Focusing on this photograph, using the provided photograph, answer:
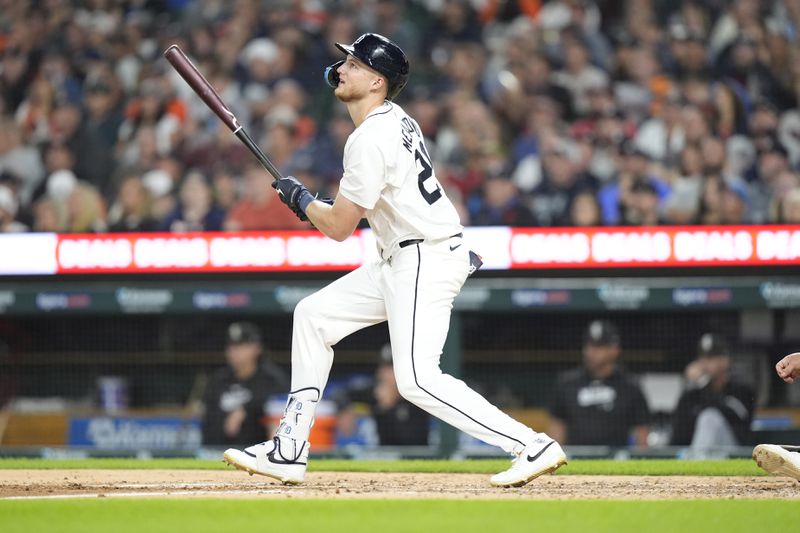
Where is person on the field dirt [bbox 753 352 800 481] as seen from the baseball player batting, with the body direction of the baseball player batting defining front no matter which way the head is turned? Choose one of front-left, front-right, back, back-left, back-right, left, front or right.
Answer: back

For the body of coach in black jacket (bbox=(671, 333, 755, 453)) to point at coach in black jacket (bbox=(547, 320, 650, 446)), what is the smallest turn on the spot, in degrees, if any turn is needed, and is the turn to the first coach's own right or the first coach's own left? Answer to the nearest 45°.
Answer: approximately 45° to the first coach's own right

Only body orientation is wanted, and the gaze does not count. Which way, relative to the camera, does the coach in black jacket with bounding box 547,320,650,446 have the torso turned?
toward the camera

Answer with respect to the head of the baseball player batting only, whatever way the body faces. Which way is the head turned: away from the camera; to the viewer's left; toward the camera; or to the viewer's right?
to the viewer's left

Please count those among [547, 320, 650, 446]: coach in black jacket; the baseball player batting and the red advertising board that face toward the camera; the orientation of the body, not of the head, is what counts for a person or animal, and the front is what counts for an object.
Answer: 2

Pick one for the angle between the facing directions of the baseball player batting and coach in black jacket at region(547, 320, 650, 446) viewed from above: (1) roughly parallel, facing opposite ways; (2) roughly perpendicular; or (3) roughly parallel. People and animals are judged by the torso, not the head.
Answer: roughly perpendicular

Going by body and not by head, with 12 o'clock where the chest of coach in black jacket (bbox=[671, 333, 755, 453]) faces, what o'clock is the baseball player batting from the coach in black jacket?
The baseball player batting is roughly at 11 o'clock from the coach in black jacket.

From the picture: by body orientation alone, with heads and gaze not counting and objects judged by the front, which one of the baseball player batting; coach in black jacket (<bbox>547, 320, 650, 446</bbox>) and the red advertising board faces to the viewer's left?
the baseball player batting

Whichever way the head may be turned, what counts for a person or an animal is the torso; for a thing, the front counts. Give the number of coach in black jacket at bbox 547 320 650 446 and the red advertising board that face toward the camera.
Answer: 2

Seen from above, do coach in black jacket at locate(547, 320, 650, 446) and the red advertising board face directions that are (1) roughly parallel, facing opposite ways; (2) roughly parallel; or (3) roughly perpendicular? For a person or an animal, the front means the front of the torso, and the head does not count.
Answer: roughly parallel

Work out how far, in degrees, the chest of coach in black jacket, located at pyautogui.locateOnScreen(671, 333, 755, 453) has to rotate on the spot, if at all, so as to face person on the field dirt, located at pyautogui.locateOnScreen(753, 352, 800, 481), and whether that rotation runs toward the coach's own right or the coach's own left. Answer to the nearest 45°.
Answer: approximately 45° to the coach's own left

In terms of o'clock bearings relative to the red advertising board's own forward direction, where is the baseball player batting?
The baseball player batting is roughly at 12 o'clock from the red advertising board.

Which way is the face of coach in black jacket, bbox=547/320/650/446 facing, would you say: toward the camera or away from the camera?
toward the camera

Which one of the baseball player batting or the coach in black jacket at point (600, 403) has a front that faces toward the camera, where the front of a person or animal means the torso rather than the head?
the coach in black jacket

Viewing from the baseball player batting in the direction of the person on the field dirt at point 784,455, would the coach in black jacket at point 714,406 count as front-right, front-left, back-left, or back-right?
front-left

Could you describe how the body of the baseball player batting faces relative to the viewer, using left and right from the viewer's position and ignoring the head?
facing to the left of the viewer
